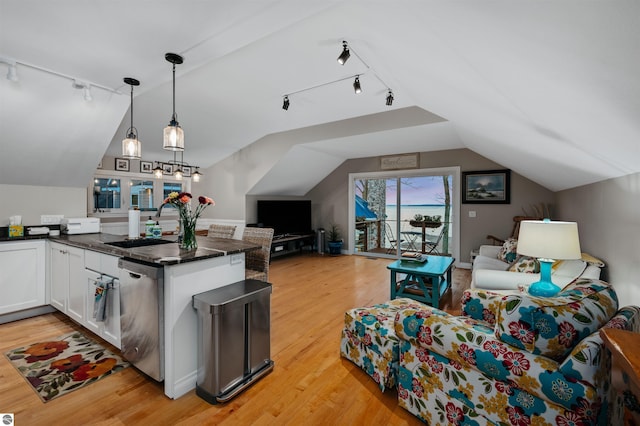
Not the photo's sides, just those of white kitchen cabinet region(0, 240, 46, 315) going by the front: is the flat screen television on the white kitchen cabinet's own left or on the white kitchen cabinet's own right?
on the white kitchen cabinet's own left

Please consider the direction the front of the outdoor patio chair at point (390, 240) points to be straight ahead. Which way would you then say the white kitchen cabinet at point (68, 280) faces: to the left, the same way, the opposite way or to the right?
to the right

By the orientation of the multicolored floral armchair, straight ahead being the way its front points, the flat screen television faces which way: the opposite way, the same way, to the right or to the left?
the opposite way

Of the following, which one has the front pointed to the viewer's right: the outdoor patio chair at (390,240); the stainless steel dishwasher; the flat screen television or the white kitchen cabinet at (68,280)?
the outdoor patio chair

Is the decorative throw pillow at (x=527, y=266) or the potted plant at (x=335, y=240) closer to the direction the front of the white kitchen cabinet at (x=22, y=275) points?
the decorative throw pillow

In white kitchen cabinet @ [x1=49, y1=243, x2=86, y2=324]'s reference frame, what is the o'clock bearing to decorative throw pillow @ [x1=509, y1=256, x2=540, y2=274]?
The decorative throw pillow is roughly at 9 o'clock from the white kitchen cabinet.

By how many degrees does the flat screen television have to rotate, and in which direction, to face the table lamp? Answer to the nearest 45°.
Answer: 0° — it already faces it

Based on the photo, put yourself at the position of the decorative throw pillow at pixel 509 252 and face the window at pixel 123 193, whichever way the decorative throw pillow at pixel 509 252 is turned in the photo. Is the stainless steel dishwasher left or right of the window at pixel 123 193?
left
